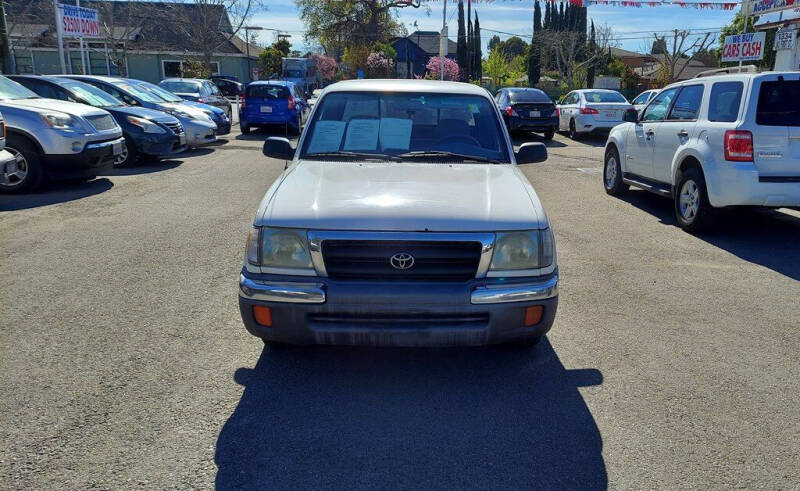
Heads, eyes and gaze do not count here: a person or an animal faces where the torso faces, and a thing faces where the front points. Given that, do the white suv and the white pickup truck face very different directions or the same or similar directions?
very different directions

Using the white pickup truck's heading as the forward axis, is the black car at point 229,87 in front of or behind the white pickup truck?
behind

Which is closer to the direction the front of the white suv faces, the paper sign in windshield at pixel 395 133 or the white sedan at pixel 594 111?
the white sedan

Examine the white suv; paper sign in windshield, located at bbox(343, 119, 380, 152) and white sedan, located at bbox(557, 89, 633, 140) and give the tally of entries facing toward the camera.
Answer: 1

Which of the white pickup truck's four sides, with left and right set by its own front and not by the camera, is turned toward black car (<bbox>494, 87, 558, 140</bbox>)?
back

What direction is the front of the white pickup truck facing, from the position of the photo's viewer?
facing the viewer

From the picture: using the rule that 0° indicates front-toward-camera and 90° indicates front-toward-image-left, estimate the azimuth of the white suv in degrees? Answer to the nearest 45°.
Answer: approximately 135°

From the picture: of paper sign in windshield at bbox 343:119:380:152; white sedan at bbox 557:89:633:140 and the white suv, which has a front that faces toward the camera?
the paper sign in windshield

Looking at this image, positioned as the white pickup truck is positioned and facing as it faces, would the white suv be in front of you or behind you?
behind

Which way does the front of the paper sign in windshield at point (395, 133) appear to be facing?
toward the camera

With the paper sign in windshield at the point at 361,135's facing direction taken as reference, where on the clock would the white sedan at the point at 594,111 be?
The white sedan is roughly at 7 o'clock from the paper sign in windshield.

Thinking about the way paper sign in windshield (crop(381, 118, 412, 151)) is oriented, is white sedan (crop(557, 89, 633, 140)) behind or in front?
behind

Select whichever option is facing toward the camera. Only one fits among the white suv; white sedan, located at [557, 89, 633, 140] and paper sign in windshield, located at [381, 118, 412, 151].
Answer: the paper sign in windshield

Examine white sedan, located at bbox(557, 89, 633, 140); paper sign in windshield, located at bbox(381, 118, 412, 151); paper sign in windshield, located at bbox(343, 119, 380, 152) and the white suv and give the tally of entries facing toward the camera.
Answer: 2
